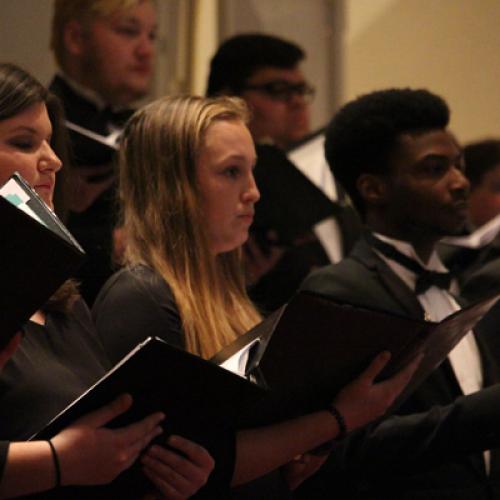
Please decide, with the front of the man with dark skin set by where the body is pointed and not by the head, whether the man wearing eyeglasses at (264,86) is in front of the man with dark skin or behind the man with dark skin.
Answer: behind

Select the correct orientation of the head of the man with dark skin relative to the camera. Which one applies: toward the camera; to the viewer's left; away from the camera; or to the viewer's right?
to the viewer's right

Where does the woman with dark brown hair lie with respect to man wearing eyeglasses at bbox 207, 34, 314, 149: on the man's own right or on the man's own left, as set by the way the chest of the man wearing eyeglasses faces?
on the man's own right

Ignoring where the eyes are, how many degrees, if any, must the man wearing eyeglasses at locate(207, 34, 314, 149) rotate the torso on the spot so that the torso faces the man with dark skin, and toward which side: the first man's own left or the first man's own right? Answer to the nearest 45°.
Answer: approximately 45° to the first man's own right

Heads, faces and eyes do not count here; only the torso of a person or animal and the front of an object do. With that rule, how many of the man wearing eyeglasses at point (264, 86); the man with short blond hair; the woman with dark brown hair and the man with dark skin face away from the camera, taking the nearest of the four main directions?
0

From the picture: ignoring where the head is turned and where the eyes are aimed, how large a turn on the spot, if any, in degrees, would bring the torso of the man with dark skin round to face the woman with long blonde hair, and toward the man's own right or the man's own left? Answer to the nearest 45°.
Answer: approximately 90° to the man's own right

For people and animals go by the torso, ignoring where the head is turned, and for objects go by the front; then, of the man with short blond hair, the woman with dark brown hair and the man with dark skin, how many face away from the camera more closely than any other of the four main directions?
0

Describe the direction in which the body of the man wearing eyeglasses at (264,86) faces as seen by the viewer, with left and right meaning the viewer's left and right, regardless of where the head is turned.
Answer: facing the viewer and to the right of the viewer

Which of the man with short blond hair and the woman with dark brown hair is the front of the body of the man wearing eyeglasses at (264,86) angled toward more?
the woman with dark brown hair

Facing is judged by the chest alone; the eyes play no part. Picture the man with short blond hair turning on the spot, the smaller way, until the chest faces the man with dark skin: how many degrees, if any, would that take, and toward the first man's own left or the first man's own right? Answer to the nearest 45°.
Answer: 0° — they already face them

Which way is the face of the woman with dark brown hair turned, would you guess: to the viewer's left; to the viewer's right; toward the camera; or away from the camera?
to the viewer's right

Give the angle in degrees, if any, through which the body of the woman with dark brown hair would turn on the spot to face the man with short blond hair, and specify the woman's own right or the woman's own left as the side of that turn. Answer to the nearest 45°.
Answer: approximately 135° to the woman's own left
